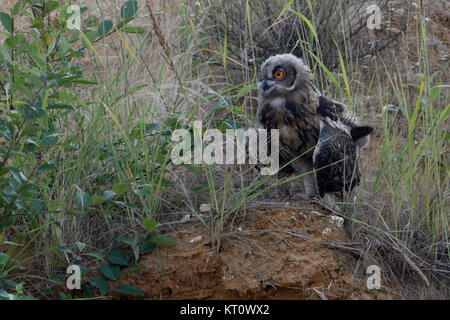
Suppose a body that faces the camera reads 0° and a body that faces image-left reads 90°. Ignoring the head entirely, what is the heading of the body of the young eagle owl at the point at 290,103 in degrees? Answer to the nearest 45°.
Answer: approximately 45°
